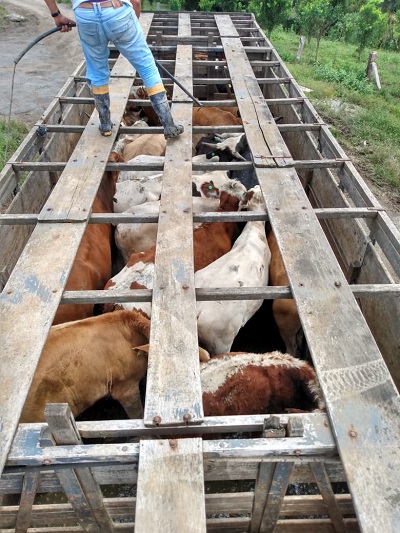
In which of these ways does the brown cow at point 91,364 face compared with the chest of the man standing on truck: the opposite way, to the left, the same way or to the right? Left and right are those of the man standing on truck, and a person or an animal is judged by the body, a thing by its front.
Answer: to the right

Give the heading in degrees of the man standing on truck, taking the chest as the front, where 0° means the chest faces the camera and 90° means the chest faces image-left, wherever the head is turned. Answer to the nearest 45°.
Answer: approximately 180°

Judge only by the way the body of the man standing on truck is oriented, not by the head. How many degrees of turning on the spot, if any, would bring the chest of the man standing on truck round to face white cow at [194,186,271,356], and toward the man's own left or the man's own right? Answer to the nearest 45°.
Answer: approximately 180°

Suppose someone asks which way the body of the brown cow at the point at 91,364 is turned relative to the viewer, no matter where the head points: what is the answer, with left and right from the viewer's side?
facing to the right of the viewer

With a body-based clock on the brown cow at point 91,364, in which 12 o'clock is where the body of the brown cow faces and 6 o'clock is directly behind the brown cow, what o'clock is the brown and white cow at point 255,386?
The brown and white cow is roughly at 1 o'clock from the brown cow.
